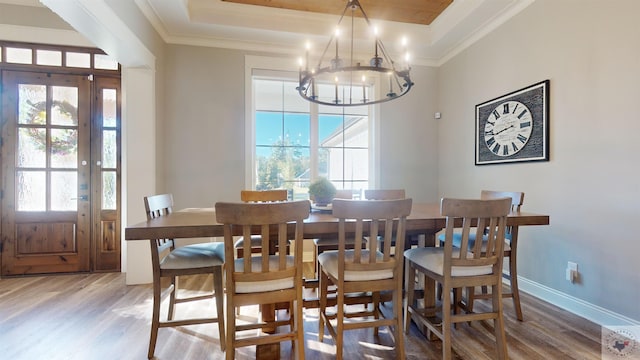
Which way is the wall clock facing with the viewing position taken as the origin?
facing the viewer and to the left of the viewer

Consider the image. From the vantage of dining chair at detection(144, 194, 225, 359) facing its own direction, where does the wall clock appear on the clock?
The wall clock is roughly at 12 o'clock from the dining chair.

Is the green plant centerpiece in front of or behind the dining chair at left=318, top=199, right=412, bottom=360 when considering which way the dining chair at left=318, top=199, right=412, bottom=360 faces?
in front

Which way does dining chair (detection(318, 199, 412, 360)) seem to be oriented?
away from the camera

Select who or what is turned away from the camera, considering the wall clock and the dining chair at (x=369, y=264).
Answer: the dining chair

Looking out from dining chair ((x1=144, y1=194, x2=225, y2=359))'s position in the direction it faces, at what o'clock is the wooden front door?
The wooden front door is roughly at 8 o'clock from the dining chair.

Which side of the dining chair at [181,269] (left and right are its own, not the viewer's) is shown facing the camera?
right

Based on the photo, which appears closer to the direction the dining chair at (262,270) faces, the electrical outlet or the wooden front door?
the wooden front door

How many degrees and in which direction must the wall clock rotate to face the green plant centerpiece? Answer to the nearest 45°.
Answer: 0° — it already faces it

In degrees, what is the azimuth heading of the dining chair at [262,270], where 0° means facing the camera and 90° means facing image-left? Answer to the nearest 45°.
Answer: approximately 180°

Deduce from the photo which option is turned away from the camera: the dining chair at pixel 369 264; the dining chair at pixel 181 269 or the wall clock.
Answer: the dining chair at pixel 369 264
